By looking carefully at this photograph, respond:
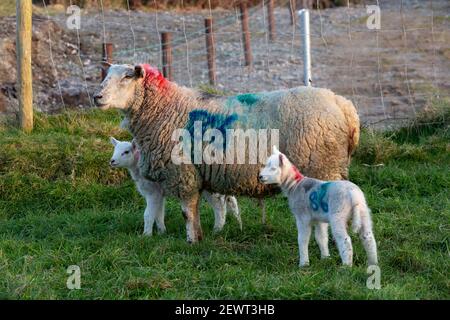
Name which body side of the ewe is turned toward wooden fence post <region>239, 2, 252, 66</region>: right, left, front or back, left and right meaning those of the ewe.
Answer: right

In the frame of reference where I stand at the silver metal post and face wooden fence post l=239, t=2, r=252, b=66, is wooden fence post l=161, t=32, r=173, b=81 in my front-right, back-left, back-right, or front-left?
front-left

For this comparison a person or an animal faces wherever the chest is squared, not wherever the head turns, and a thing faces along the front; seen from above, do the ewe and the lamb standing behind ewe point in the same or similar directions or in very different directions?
same or similar directions

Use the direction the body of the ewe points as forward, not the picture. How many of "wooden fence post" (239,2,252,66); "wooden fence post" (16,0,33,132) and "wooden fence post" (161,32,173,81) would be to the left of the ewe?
0

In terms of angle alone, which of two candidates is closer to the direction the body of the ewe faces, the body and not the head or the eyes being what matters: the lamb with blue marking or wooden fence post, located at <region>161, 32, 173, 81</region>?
the wooden fence post

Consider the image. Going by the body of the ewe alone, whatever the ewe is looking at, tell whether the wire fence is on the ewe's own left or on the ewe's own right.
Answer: on the ewe's own right

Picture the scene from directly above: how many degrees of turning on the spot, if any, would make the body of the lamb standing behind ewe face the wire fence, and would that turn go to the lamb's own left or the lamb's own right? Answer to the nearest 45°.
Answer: approximately 90° to the lamb's own right

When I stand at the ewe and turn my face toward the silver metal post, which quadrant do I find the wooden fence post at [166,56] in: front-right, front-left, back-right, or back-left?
front-left

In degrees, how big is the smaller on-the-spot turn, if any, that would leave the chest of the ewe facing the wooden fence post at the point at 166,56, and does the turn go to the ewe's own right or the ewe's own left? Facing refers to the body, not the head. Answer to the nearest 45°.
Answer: approximately 90° to the ewe's own right

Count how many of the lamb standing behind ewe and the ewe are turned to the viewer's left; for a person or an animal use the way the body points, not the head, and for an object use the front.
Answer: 2

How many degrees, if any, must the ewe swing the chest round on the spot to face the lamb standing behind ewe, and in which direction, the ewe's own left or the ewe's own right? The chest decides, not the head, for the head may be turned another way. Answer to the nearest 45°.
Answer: approximately 45° to the ewe's own right

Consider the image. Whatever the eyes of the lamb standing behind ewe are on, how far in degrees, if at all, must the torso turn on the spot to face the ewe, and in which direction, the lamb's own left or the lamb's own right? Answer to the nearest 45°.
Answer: approximately 135° to the lamb's own left

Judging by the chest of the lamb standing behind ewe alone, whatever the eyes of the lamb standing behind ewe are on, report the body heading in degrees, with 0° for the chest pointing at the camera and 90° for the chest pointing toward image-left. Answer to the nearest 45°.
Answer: approximately 90°

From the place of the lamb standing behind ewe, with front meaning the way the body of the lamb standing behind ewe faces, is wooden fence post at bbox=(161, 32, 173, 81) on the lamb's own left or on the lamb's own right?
on the lamb's own right

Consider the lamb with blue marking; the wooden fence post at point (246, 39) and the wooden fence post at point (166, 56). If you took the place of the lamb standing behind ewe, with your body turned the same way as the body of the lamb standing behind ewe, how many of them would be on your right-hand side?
2

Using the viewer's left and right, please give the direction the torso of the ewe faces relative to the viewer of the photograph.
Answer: facing to the left of the viewer
